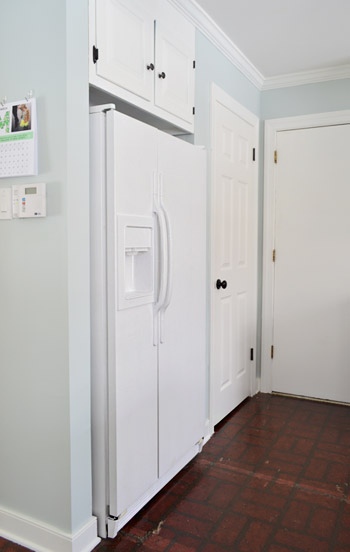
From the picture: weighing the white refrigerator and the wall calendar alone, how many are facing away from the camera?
0

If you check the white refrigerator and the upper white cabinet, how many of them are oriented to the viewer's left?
0

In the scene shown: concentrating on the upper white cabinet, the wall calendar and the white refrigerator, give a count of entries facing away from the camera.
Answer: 0

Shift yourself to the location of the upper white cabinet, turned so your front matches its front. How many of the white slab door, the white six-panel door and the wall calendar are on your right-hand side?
1

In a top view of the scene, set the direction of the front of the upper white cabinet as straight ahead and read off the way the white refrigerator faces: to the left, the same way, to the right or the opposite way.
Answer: the same way

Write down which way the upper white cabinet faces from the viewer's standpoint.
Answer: facing the viewer and to the right of the viewer

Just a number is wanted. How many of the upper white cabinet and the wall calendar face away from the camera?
0

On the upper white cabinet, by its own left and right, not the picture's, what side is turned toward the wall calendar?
right

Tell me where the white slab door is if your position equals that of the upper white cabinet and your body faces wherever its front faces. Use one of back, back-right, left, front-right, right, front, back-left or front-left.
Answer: left
